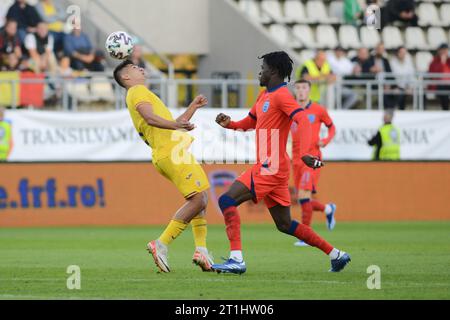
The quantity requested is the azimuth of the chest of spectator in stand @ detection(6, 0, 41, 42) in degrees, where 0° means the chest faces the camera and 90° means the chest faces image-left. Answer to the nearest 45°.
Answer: approximately 0°

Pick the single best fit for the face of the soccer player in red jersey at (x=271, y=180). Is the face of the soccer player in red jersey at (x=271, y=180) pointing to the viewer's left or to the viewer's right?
to the viewer's left

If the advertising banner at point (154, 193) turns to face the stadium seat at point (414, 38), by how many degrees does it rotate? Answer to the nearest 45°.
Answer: approximately 135° to its left

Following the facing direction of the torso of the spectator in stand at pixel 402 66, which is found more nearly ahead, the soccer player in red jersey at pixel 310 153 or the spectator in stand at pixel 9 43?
the soccer player in red jersey

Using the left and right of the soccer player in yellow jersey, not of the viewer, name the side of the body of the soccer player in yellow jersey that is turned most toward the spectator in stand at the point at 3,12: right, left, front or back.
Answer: left

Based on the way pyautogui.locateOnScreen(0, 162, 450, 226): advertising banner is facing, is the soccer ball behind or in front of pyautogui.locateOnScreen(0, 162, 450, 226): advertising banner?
in front

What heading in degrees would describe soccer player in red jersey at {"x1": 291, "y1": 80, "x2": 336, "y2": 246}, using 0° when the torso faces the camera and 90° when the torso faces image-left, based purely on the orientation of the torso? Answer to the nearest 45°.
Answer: approximately 45°

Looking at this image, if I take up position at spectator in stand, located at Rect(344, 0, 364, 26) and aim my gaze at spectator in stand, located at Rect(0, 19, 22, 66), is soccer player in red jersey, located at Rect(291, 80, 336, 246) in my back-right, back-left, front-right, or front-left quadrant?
front-left

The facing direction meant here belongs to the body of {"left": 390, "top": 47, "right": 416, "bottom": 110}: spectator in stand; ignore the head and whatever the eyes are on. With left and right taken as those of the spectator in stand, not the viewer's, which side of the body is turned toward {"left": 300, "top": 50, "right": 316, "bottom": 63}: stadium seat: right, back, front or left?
right

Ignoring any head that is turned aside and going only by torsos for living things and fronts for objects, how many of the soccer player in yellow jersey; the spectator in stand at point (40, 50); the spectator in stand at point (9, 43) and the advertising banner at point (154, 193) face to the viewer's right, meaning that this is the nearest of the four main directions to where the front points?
1

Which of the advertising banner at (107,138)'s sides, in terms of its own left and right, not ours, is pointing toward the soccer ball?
front

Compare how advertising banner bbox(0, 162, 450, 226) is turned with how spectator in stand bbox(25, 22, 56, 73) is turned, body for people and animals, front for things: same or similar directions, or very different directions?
same or similar directions

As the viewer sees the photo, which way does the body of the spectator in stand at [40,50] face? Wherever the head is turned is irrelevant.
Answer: toward the camera

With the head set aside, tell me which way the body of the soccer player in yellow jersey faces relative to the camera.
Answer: to the viewer's right
